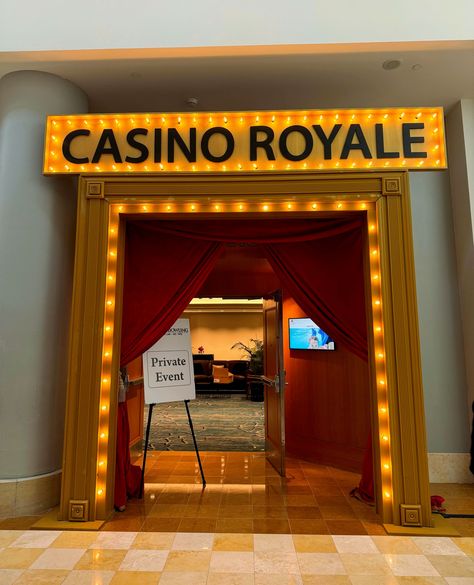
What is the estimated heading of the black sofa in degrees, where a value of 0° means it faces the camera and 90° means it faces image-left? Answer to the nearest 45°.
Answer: approximately 0°

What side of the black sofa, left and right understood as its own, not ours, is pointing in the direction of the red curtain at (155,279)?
front

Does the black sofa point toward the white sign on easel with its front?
yes

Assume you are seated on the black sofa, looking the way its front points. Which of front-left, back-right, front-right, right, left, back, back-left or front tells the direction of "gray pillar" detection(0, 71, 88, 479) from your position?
front

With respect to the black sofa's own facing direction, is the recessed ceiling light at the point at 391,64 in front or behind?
in front

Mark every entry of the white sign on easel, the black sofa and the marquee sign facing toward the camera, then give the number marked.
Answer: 3

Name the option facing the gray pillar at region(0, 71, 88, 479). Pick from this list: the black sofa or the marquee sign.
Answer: the black sofa

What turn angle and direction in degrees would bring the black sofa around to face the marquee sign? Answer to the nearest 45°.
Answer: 0° — it already faces it

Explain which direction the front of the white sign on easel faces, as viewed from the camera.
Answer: facing the viewer

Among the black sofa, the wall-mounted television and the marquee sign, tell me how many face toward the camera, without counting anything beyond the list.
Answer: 3

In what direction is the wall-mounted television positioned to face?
toward the camera

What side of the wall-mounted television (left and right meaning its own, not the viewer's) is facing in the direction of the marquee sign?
front
